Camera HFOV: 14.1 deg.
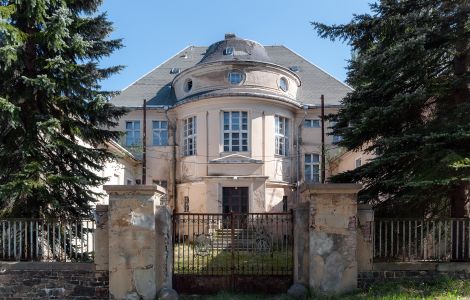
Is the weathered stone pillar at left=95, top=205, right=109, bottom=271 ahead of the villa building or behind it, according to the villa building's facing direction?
ahead

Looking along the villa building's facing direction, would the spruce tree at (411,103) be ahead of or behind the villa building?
ahead

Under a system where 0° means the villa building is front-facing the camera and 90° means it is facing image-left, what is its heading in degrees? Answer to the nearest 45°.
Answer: approximately 0°

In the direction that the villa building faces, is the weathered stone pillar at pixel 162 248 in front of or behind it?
in front
